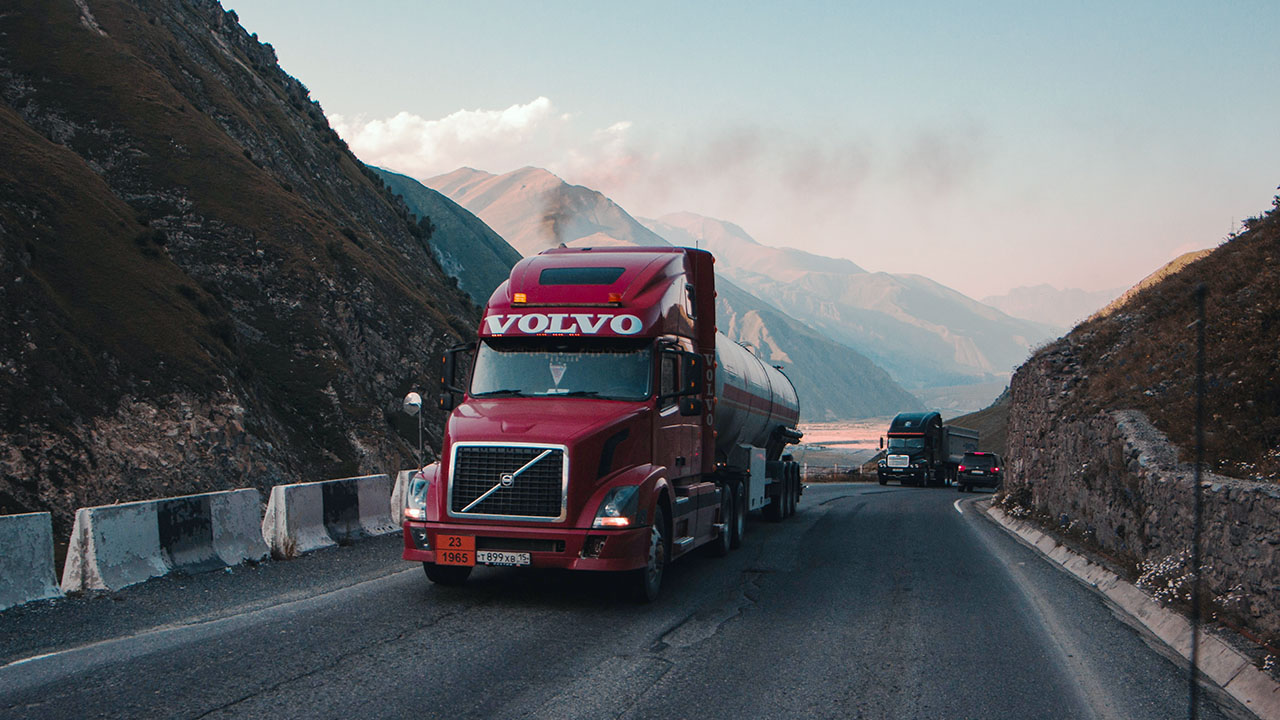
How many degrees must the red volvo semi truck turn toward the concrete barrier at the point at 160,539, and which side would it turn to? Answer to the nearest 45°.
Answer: approximately 45° to its right

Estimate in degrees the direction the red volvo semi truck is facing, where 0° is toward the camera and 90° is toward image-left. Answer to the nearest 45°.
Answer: approximately 45°

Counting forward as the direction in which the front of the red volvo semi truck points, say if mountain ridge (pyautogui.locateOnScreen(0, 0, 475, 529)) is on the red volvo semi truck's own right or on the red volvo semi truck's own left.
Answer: on the red volvo semi truck's own right

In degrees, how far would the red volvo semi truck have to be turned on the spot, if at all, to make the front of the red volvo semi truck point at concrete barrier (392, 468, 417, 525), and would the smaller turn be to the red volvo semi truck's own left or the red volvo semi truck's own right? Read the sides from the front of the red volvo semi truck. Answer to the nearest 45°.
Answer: approximately 90° to the red volvo semi truck's own right

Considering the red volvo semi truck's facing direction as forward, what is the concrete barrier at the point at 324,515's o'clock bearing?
The concrete barrier is roughly at 3 o'clock from the red volvo semi truck.

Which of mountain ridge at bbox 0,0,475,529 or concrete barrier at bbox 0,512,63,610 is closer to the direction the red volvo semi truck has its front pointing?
the concrete barrier

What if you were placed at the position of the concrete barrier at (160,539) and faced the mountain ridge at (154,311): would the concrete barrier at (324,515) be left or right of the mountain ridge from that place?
right
